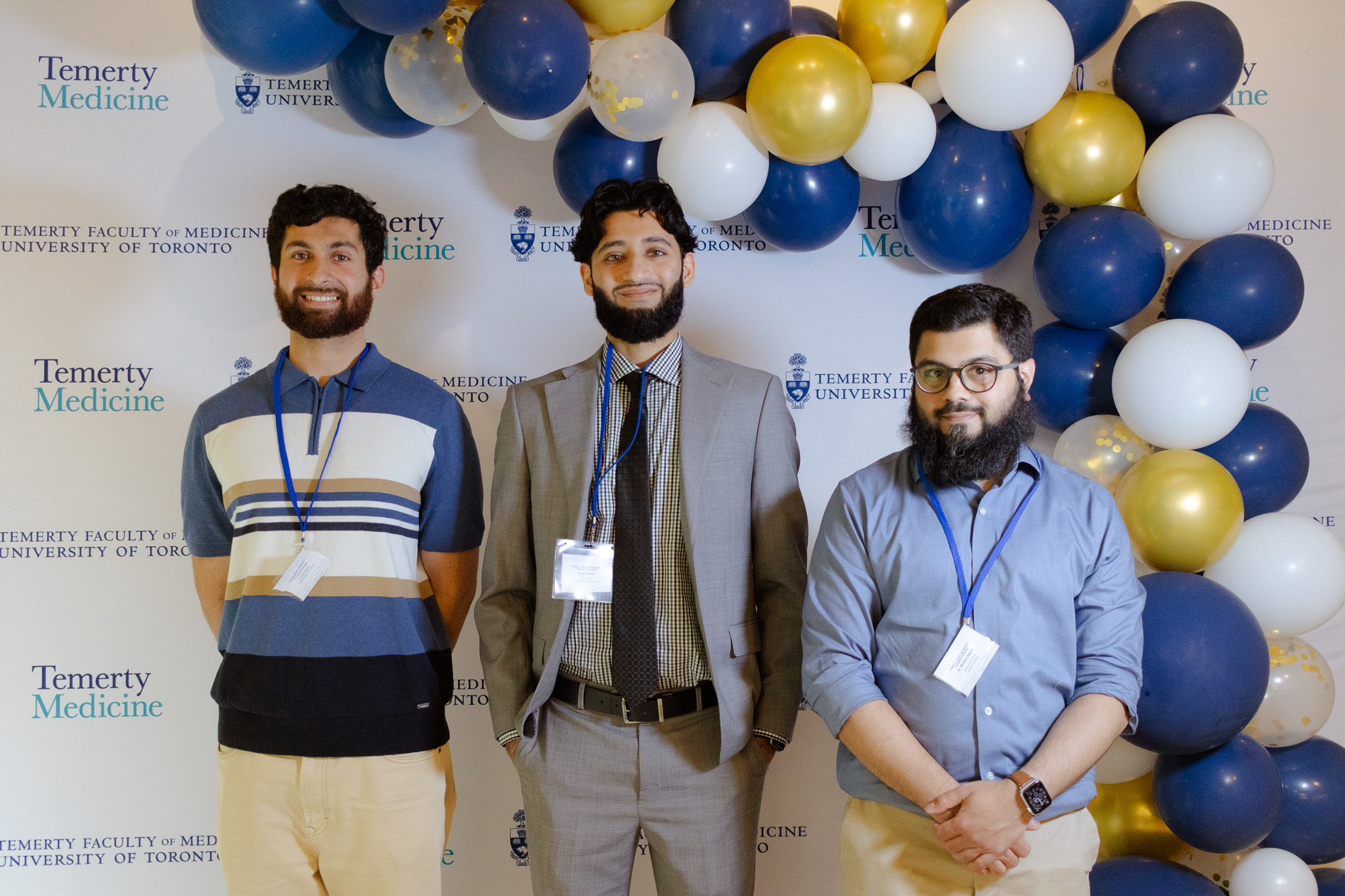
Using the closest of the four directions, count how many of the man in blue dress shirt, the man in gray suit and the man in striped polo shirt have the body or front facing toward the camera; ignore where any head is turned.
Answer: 3

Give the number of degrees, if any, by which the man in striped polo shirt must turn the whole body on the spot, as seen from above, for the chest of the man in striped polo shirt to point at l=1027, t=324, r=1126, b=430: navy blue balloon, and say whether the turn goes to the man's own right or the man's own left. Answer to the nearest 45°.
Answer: approximately 90° to the man's own left

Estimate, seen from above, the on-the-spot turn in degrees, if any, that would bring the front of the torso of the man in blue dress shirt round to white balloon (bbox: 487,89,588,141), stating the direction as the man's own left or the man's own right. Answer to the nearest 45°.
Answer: approximately 135° to the man's own right

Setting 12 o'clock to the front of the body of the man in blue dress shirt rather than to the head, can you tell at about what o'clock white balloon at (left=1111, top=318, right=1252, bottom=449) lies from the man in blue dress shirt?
The white balloon is roughly at 7 o'clock from the man in blue dress shirt.

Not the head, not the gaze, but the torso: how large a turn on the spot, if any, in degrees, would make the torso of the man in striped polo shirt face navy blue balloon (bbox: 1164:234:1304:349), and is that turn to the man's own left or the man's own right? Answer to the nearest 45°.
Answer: approximately 90° to the man's own left

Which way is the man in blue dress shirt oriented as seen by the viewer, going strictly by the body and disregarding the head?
toward the camera

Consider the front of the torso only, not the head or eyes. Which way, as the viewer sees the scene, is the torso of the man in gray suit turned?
toward the camera

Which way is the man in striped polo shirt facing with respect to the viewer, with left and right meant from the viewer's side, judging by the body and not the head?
facing the viewer
